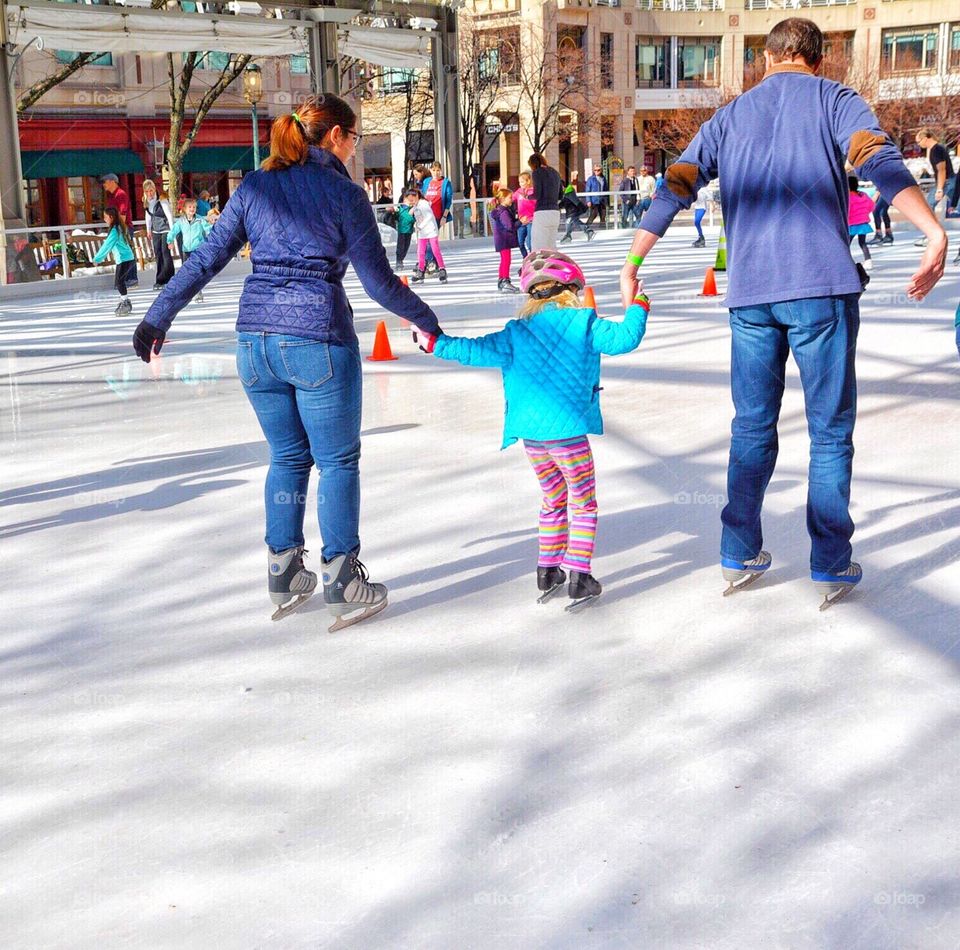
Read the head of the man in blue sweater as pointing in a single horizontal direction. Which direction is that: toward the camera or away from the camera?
away from the camera

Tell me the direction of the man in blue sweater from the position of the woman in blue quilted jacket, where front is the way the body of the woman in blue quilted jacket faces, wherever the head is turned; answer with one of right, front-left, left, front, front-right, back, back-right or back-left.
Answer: front-right

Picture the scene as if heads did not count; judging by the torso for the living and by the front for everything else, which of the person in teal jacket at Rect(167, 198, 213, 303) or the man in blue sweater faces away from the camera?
the man in blue sweater

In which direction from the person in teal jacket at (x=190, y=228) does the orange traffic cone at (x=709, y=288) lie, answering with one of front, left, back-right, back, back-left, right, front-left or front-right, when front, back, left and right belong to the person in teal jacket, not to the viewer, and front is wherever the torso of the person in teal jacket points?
front-left

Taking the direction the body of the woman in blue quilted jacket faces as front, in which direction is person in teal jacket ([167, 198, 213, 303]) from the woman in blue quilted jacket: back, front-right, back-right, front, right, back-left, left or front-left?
front-left

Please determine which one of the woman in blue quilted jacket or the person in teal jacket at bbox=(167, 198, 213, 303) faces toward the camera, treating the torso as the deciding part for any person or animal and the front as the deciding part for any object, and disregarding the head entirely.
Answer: the person in teal jacket

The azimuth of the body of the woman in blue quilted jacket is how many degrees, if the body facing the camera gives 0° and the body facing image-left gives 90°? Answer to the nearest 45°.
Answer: approximately 225°

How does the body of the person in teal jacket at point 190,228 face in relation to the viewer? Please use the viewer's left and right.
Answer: facing the viewer

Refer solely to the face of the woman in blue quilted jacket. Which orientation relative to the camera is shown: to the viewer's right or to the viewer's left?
to the viewer's right

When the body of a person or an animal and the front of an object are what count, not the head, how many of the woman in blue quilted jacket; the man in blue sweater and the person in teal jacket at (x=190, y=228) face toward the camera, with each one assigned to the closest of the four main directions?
1

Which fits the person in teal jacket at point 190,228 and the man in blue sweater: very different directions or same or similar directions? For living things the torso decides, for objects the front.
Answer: very different directions

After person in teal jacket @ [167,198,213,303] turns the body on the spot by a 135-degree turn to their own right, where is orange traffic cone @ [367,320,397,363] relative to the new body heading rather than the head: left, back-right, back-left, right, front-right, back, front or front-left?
back-left

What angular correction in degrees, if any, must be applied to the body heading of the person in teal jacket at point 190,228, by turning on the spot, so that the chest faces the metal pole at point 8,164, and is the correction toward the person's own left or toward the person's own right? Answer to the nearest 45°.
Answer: approximately 135° to the person's own right

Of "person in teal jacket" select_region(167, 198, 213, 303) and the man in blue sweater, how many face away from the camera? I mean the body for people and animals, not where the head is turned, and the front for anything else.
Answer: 1

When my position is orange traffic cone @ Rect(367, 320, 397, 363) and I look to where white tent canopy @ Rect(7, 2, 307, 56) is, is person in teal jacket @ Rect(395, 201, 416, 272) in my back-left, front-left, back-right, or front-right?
front-right

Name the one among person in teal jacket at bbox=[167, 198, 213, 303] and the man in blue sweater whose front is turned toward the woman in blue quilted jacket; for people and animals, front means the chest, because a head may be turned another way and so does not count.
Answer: the person in teal jacket

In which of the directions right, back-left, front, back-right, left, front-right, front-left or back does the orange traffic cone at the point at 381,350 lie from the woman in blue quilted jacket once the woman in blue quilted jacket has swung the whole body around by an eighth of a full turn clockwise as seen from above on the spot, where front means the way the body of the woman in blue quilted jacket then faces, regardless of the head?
left

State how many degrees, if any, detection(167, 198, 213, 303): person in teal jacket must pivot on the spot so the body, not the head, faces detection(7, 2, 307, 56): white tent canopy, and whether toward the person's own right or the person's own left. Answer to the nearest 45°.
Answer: approximately 180°

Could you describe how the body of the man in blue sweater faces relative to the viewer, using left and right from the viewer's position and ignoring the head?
facing away from the viewer
